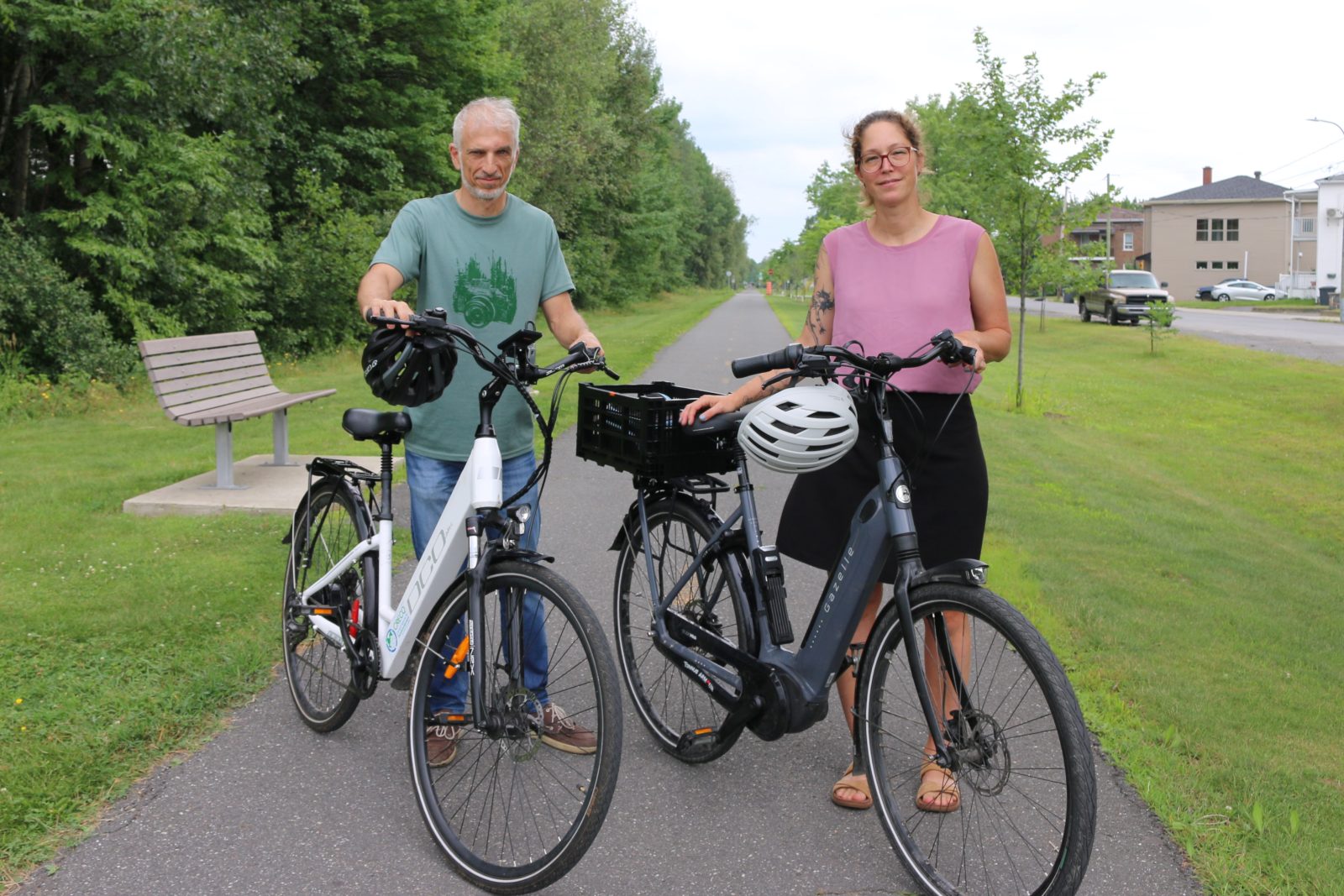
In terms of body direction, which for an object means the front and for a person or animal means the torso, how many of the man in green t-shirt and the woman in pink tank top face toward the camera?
2

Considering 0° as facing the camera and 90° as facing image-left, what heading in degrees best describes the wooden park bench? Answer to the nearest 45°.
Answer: approximately 315°

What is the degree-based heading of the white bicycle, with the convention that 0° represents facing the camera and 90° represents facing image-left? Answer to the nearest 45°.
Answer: approximately 315°

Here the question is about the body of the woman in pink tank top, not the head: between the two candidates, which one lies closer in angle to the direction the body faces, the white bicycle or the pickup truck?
the white bicycle

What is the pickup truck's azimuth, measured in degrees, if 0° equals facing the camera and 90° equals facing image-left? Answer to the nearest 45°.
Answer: approximately 315°

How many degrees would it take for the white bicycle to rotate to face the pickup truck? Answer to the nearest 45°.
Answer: approximately 90° to its left

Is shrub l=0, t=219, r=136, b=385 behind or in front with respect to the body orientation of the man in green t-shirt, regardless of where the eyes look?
behind

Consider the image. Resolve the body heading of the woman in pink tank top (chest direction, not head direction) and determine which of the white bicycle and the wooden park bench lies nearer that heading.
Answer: the white bicycle

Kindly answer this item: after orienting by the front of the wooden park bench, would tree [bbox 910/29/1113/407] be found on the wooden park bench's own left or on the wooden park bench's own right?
on the wooden park bench's own left

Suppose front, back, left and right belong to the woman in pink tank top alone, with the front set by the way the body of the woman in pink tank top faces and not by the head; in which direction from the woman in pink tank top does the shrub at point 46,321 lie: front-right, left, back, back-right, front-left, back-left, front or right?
back-right

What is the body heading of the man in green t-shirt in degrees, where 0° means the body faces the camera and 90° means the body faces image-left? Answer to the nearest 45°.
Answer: approximately 0°
